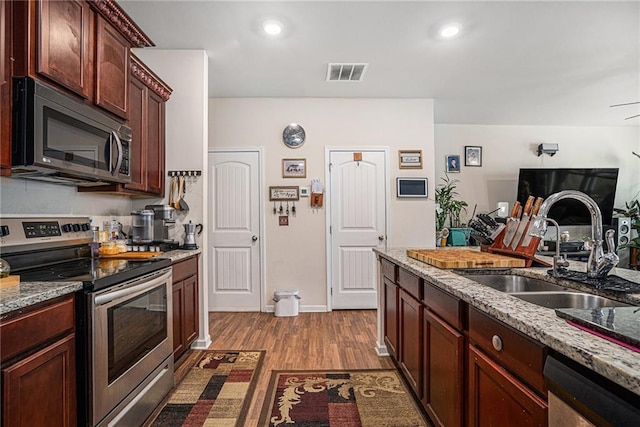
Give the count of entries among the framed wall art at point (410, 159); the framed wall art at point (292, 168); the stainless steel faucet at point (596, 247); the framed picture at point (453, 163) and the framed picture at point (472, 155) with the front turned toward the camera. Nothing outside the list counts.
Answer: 4

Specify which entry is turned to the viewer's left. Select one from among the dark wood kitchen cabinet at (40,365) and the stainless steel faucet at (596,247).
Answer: the stainless steel faucet

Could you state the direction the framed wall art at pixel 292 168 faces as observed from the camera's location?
facing the viewer

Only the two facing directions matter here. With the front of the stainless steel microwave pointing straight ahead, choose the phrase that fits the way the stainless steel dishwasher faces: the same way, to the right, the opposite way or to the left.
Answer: the opposite way

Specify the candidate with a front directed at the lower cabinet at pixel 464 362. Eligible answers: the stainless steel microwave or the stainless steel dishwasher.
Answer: the stainless steel microwave

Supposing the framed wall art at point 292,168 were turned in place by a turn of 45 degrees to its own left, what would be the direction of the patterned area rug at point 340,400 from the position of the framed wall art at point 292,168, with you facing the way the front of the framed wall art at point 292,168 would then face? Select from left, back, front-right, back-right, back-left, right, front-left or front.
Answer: front-right

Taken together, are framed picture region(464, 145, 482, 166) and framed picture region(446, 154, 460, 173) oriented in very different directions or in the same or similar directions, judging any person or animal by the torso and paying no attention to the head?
same or similar directions

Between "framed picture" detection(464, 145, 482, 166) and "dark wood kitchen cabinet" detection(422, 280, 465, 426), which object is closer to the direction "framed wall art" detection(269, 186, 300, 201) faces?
the dark wood kitchen cabinet

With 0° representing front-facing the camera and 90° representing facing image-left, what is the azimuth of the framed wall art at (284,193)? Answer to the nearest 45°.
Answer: approximately 0°

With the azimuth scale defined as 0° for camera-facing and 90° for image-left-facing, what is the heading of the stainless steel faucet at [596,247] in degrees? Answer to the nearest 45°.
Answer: approximately 90°

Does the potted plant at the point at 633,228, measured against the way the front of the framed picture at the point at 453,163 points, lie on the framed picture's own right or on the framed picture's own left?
on the framed picture's own left

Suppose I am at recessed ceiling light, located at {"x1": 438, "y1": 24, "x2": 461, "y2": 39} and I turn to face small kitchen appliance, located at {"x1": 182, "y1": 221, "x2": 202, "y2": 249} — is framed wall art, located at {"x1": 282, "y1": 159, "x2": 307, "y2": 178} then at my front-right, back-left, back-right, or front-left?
front-right

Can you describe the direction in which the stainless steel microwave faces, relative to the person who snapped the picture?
facing the viewer and to the right of the viewer

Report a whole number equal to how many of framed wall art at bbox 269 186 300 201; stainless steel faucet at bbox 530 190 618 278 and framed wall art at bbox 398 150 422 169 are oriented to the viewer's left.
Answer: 1

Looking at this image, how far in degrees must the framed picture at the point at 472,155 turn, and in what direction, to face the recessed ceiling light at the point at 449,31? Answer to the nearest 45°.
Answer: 0° — it already faces it

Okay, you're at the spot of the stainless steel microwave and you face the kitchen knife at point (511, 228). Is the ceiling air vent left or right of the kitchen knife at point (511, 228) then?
left

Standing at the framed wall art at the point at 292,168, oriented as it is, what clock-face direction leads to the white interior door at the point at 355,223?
The white interior door is roughly at 9 o'clock from the framed wall art.

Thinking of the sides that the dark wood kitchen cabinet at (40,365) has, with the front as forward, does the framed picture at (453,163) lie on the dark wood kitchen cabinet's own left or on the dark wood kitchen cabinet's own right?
on the dark wood kitchen cabinet's own left
